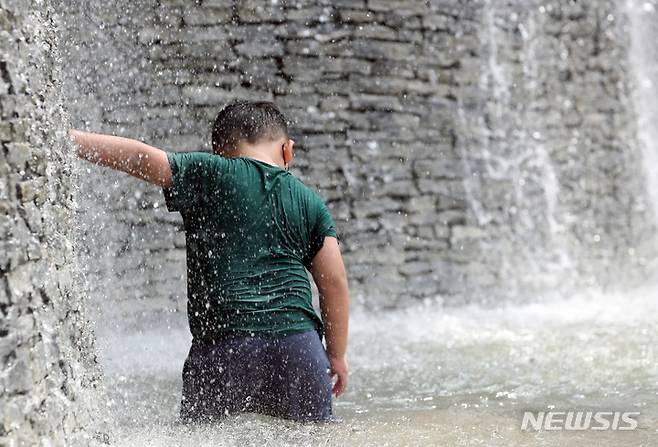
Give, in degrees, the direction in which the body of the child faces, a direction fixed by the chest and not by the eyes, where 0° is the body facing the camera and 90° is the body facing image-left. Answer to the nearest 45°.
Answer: approximately 180°

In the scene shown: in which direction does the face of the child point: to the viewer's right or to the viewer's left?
to the viewer's right
